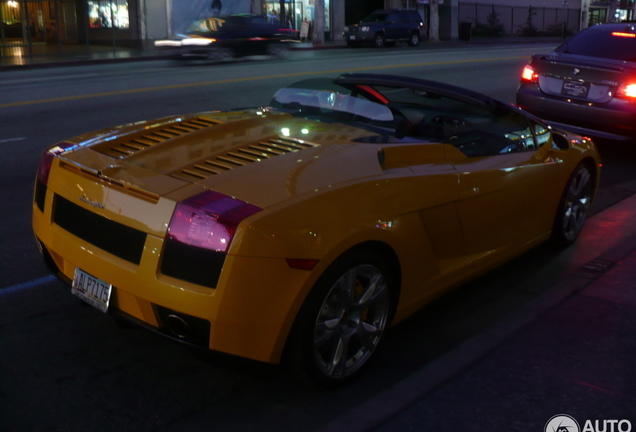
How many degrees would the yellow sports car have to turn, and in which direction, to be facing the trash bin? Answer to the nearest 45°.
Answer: approximately 45° to its left

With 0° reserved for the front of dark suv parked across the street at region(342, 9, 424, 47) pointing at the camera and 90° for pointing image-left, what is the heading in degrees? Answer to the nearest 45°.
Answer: approximately 45°

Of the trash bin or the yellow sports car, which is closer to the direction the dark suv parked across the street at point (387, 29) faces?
the yellow sports car

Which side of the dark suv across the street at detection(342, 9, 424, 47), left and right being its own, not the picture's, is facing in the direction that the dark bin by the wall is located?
back

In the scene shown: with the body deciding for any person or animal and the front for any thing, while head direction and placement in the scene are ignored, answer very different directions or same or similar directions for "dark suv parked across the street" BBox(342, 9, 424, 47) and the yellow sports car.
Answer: very different directions

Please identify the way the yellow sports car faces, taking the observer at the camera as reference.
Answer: facing away from the viewer and to the right of the viewer

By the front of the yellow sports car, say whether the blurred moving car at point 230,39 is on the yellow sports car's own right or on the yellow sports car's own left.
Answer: on the yellow sports car's own left
